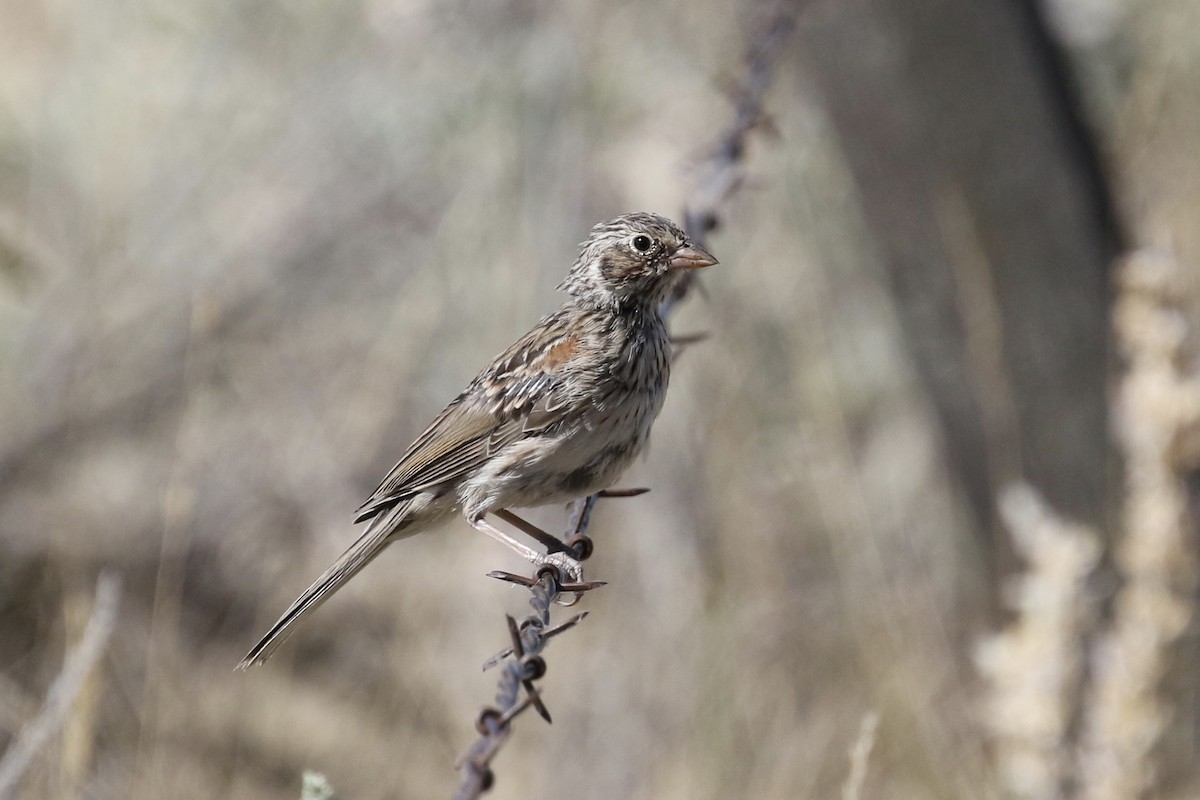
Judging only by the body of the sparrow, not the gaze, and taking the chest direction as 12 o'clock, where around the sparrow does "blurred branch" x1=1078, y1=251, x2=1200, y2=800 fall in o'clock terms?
The blurred branch is roughly at 12 o'clock from the sparrow.

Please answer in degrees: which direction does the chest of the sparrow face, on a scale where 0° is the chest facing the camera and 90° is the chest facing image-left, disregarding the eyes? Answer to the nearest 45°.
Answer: approximately 270°

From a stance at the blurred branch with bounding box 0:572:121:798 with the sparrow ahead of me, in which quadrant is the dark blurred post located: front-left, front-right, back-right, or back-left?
front-left
